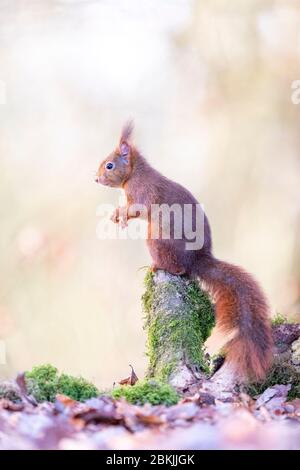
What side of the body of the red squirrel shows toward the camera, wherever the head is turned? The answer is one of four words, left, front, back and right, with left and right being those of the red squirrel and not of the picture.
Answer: left

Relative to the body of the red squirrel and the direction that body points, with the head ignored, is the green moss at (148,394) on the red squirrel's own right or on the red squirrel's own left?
on the red squirrel's own left
